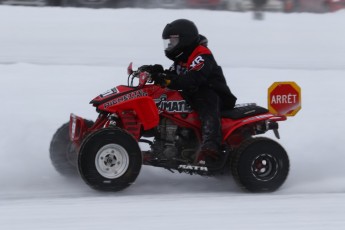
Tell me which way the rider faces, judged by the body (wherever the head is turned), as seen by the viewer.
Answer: to the viewer's left

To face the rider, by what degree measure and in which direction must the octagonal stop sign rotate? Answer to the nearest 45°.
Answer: approximately 45° to its right

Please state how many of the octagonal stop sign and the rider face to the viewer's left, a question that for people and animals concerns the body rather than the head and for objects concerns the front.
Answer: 1

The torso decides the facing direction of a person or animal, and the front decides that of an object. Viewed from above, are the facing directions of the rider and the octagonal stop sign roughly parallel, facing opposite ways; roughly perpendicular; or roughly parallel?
roughly perpendicular

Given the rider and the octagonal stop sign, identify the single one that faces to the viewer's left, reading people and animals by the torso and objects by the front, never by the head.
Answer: the rider

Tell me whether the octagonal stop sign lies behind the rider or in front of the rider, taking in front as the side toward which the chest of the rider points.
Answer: behind

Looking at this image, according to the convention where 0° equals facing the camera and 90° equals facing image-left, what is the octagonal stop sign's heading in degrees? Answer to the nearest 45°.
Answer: approximately 0°

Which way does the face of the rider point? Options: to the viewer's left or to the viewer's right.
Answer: to the viewer's left
